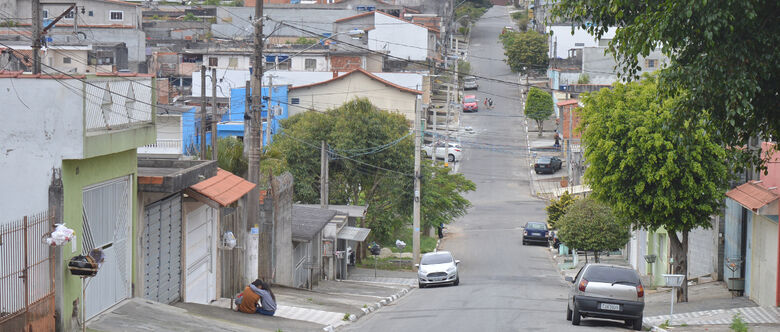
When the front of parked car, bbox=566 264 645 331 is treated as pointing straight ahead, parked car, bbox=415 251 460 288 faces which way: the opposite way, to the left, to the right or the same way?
the opposite way

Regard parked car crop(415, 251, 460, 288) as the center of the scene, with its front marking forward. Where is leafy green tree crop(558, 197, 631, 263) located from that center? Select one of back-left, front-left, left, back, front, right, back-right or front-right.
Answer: back-left

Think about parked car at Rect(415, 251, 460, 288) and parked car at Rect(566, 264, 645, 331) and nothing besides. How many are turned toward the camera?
1

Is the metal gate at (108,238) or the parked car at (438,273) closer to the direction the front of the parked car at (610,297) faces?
the parked car

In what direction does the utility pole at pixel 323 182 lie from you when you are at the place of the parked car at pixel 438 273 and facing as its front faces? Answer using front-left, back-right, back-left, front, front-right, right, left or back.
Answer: back-right

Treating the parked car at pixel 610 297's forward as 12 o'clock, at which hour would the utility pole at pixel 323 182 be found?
The utility pole is roughly at 11 o'clock from the parked car.

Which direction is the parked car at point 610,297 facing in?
away from the camera

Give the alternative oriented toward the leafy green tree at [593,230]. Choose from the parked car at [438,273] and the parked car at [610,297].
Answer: the parked car at [610,297]

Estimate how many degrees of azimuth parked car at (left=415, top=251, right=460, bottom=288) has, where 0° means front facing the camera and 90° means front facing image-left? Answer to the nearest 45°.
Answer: approximately 0°

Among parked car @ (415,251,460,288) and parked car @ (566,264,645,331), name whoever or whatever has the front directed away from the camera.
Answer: parked car @ (566,264,645,331)
